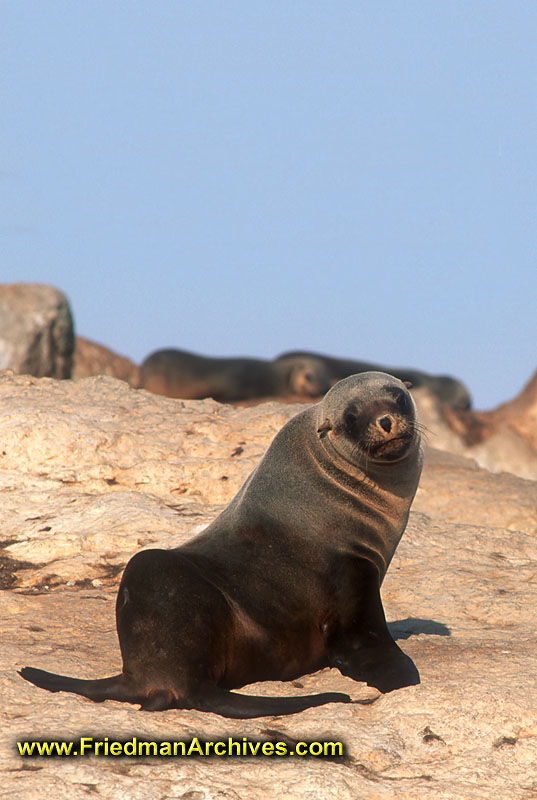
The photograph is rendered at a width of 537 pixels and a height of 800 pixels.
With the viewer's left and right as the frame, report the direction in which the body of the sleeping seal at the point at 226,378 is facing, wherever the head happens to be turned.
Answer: facing to the right of the viewer

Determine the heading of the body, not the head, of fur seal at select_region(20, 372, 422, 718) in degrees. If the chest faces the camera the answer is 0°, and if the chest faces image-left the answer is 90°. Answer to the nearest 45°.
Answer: approximately 270°

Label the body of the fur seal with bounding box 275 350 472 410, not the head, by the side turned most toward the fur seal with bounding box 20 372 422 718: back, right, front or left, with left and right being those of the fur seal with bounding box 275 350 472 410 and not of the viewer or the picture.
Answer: left

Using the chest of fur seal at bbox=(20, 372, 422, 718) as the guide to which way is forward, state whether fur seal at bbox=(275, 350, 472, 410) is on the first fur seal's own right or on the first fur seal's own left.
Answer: on the first fur seal's own left

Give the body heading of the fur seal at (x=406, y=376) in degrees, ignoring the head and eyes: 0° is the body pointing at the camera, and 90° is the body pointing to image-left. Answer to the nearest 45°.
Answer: approximately 270°

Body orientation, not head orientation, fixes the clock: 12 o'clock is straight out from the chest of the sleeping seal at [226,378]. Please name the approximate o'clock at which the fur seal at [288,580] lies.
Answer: The fur seal is roughly at 3 o'clock from the sleeping seal.
